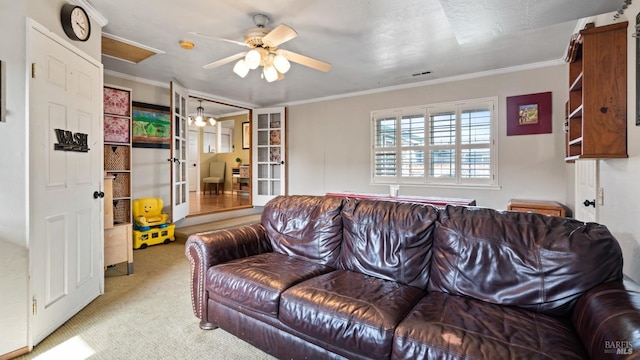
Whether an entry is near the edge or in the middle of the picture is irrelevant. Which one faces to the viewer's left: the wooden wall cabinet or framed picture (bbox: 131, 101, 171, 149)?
the wooden wall cabinet

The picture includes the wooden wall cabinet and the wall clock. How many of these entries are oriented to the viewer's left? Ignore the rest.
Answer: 1

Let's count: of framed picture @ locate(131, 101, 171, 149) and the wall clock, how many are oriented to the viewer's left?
0

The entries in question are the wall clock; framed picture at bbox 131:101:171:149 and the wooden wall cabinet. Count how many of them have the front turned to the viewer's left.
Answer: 1

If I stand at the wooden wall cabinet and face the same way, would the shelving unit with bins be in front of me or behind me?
in front

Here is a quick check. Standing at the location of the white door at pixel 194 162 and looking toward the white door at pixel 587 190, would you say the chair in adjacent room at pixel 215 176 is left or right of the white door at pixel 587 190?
left

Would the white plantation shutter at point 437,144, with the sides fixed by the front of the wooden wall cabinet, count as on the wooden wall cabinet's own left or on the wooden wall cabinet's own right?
on the wooden wall cabinet's own right

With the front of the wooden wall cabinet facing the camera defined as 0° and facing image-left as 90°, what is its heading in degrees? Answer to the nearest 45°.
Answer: approximately 90°

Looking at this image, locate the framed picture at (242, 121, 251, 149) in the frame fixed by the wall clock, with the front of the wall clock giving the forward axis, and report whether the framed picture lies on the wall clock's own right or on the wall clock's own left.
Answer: on the wall clock's own left

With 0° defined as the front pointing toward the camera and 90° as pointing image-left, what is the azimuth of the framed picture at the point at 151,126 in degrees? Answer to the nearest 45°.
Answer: approximately 315°

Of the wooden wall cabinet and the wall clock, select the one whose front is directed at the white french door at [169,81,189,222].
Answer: the wooden wall cabinet

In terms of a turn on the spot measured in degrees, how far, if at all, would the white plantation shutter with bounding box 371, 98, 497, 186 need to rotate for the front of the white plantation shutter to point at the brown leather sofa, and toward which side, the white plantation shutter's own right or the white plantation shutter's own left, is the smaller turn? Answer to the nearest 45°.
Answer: approximately 45° to the white plantation shutter's own left

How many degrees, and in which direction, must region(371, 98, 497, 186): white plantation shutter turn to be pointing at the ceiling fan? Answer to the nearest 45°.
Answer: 0° — it already faces it
